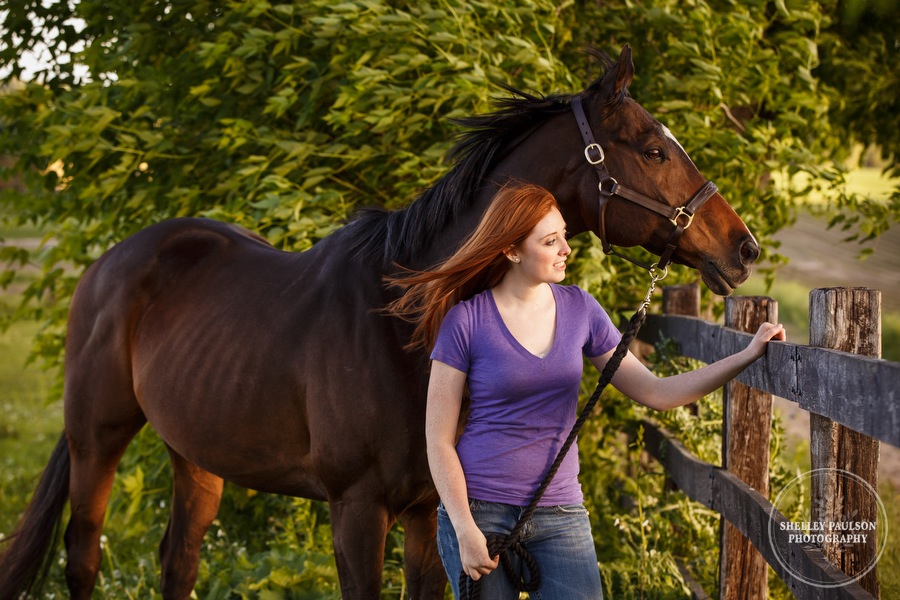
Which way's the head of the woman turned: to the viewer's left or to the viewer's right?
to the viewer's right

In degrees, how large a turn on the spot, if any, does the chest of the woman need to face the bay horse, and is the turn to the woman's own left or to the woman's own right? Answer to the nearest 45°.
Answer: approximately 180°

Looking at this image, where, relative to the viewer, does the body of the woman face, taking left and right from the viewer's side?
facing the viewer and to the right of the viewer

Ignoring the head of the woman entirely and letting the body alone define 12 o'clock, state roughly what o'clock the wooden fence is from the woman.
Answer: The wooden fence is roughly at 10 o'clock from the woman.

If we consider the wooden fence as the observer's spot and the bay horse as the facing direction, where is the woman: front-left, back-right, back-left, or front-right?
front-left
